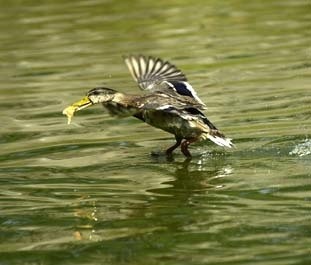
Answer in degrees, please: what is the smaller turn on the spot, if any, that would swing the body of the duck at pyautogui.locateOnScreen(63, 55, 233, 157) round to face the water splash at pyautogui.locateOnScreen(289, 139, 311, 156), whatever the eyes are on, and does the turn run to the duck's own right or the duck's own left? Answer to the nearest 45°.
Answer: approximately 180°

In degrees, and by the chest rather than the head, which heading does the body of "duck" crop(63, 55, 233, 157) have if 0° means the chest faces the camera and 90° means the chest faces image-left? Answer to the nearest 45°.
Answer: approximately 90°
